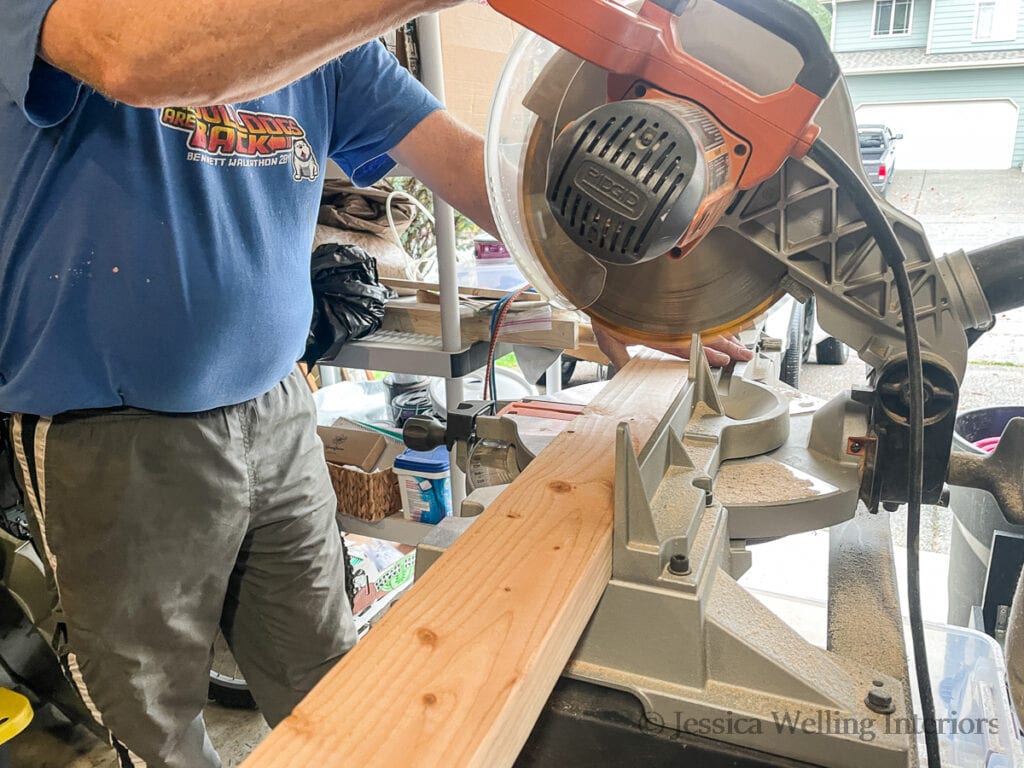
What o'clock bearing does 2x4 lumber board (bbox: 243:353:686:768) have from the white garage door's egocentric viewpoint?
The 2x4 lumber board is roughly at 12 o'clock from the white garage door.

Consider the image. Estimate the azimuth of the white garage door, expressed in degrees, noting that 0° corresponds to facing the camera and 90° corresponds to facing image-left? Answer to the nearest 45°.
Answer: approximately 0°

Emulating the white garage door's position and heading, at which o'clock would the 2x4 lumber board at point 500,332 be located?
The 2x4 lumber board is roughly at 1 o'clock from the white garage door.

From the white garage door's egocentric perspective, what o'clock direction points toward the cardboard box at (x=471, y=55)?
The cardboard box is roughly at 1 o'clock from the white garage door.

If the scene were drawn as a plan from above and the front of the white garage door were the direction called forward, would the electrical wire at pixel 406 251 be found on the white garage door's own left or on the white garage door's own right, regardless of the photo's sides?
on the white garage door's own right

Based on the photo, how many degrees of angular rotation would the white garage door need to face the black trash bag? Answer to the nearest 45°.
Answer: approximately 45° to its right

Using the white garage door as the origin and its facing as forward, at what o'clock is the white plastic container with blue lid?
The white plastic container with blue lid is roughly at 1 o'clock from the white garage door.
